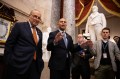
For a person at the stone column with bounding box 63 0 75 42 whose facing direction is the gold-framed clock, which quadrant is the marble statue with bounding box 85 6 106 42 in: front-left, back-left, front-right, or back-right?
back-left

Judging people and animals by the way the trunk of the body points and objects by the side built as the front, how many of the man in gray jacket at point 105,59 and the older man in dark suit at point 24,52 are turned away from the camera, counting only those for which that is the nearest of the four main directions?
0

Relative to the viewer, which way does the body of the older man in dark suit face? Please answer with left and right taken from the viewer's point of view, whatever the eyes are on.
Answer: facing the viewer and to the right of the viewer

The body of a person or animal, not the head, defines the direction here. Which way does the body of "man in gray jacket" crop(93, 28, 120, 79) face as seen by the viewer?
toward the camera

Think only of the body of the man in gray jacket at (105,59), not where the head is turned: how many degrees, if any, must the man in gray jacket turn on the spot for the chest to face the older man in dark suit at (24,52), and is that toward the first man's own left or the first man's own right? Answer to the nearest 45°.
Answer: approximately 45° to the first man's own right

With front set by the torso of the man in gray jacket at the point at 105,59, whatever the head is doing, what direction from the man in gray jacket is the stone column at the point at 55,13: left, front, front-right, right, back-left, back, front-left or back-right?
back-right

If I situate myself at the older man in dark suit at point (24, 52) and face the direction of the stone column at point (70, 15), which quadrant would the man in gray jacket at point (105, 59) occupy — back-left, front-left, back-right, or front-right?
front-right

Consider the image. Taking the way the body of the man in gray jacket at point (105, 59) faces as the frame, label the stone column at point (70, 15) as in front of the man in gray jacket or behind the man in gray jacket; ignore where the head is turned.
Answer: behind

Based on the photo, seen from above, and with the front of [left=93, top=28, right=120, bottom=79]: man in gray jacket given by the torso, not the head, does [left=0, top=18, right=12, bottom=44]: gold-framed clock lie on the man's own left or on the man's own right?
on the man's own right

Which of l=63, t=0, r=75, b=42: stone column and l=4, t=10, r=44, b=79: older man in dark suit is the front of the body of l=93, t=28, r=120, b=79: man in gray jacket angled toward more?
the older man in dark suit
